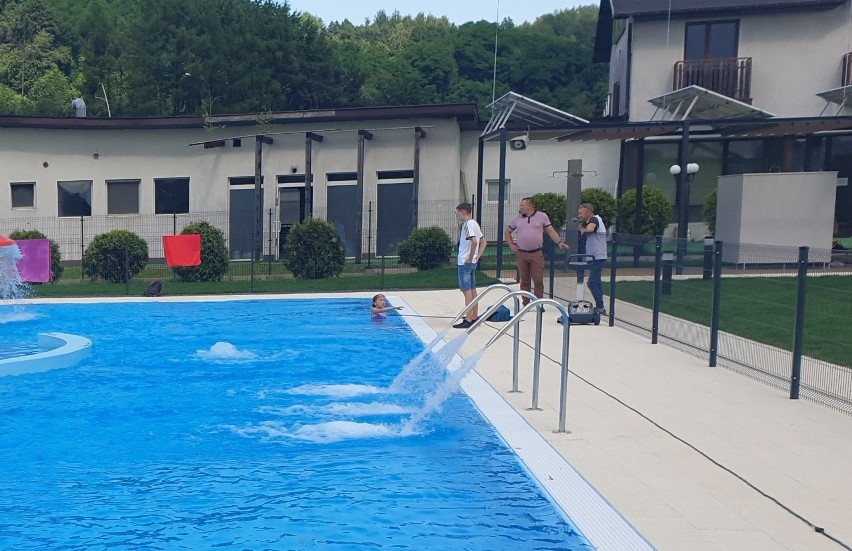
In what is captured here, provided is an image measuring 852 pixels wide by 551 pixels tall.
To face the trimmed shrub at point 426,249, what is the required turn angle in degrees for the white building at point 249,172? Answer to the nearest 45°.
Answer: approximately 45° to its left

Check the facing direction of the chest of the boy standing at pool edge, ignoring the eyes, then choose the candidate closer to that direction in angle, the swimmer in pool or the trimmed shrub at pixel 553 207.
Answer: the swimmer in pool

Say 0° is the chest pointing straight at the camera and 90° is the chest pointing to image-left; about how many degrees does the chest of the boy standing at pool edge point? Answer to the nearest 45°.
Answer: approximately 90°

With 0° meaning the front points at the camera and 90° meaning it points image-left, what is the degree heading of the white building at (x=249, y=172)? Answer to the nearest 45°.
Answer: approximately 0°

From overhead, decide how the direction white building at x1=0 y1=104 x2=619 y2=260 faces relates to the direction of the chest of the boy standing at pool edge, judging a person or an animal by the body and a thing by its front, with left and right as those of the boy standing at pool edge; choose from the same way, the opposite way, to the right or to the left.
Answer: to the left

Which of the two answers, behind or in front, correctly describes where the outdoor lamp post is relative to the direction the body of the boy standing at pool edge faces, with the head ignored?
behind

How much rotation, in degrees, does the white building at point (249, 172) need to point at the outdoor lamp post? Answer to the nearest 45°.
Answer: approximately 45° to its left

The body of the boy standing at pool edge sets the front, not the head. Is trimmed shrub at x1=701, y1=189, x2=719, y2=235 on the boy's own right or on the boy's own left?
on the boy's own right

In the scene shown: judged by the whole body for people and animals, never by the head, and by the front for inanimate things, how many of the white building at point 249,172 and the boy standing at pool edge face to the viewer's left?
1
